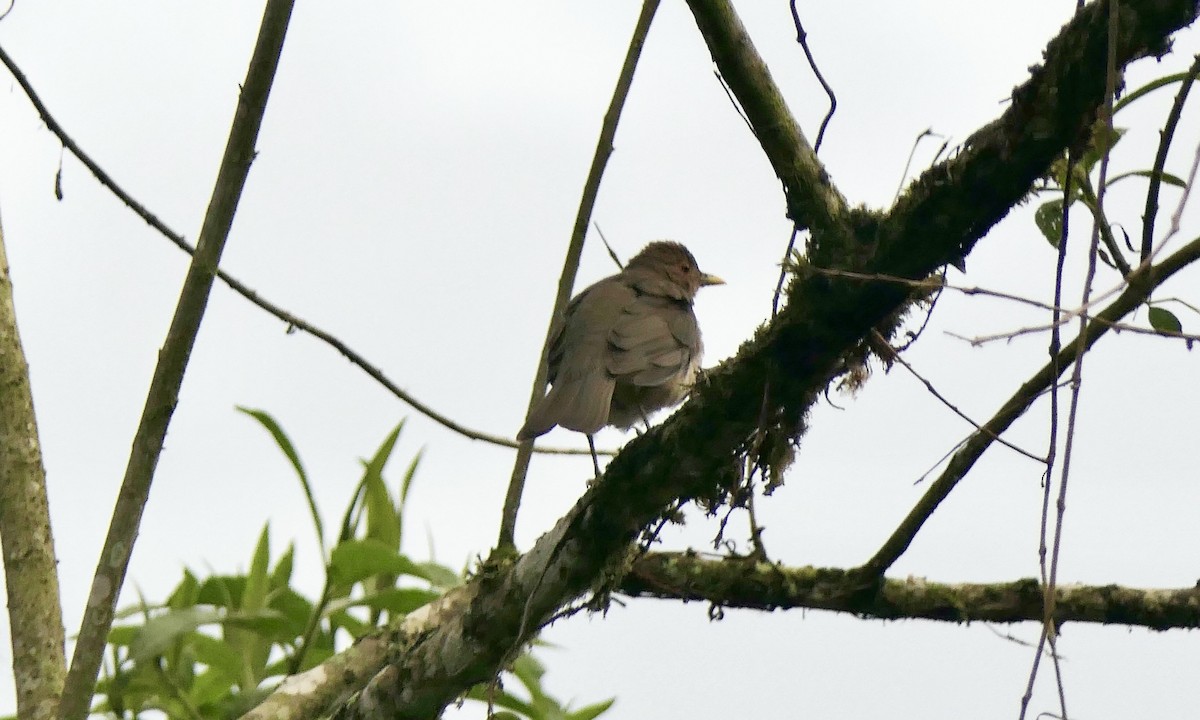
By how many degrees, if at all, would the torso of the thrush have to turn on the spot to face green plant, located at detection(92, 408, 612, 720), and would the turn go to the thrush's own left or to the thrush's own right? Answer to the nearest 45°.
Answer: approximately 180°

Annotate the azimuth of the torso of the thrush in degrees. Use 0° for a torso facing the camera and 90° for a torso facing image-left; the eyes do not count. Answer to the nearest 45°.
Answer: approximately 225°
